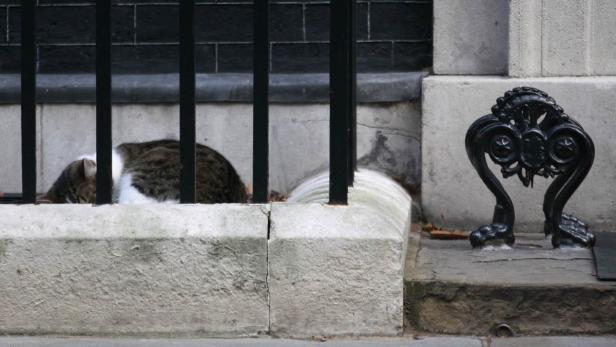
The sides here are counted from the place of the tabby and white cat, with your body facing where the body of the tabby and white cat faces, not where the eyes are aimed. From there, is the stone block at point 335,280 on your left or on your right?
on your left

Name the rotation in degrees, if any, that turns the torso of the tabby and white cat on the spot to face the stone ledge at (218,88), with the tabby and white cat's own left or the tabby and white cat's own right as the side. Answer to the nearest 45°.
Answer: approximately 135° to the tabby and white cat's own right

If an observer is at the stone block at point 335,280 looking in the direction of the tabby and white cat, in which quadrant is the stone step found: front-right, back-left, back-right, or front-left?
back-right

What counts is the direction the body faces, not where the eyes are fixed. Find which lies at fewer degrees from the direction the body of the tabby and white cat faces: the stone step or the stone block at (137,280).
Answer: the stone block

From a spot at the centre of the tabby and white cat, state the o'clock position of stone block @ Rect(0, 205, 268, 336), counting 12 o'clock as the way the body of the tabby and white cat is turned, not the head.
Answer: The stone block is roughly at 9 o'clock from the tabby and white cat.

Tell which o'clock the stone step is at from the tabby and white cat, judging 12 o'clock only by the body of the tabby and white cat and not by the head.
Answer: The stone step is roughly at 8 o'clock from the tabby and white cat.

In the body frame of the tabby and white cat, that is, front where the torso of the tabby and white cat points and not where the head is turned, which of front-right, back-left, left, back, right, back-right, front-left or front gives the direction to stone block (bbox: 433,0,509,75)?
back

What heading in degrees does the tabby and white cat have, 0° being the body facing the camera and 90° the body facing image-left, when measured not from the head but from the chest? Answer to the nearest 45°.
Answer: approximately 90°

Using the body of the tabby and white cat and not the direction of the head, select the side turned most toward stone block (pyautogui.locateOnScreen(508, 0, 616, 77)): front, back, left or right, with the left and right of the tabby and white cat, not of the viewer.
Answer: back
